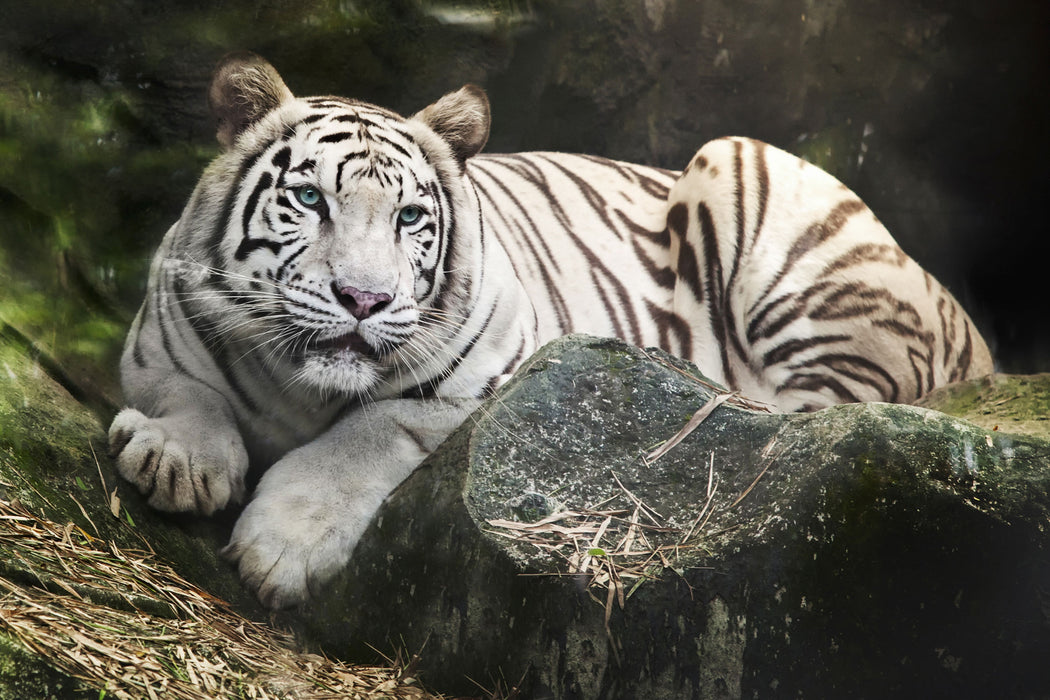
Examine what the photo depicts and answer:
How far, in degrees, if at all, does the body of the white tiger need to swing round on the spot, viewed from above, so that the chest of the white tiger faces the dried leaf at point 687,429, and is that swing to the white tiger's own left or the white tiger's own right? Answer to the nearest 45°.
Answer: approximately 90° to the white tiger's own left

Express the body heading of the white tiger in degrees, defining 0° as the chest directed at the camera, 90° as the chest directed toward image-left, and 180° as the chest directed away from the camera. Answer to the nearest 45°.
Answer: approximately 45°

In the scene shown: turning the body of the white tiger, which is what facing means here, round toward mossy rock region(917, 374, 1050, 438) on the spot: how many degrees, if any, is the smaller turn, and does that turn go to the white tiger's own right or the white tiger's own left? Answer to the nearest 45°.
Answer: approximately 135° to the white tiger's own left
